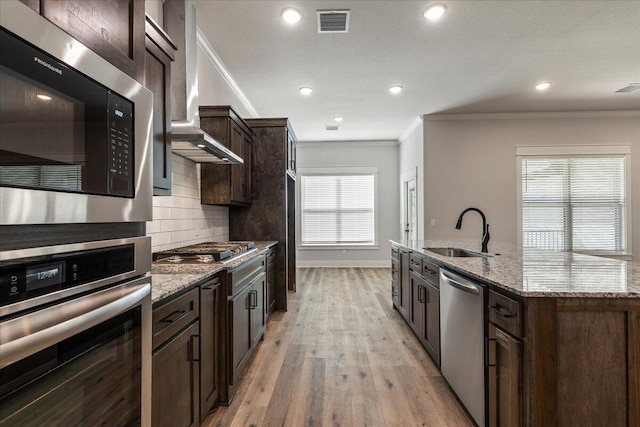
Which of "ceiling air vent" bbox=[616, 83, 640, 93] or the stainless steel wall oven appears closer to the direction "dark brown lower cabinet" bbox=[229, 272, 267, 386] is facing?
the ceiling air vent

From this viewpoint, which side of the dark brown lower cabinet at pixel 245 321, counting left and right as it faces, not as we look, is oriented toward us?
right

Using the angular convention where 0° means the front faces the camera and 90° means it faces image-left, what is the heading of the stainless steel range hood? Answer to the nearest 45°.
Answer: approximately 315°

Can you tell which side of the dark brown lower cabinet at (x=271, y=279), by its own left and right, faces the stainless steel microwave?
right

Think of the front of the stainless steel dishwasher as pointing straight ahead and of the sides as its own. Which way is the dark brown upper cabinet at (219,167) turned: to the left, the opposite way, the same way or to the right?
the opposite way

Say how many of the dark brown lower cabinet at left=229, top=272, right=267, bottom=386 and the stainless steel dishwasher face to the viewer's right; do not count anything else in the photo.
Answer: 1

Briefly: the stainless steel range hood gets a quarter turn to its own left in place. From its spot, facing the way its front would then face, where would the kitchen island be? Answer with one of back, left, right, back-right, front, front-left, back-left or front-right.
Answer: right

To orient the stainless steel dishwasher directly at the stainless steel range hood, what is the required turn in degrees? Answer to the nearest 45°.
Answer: approximately 45° to its right

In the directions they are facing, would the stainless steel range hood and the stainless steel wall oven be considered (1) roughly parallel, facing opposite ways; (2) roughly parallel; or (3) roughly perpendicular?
roughly parallel

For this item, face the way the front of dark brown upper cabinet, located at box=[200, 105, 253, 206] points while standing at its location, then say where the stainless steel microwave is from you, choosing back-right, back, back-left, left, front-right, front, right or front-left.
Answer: right

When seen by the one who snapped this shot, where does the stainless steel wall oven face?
facing the viewer and to the right of the viewer

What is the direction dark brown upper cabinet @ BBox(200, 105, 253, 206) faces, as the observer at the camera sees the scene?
facing to the right of the viewer

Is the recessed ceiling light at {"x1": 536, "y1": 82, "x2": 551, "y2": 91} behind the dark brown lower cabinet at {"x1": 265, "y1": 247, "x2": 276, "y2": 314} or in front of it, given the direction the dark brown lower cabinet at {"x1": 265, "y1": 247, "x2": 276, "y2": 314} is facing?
in front

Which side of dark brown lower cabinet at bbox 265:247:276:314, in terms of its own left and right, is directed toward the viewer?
right

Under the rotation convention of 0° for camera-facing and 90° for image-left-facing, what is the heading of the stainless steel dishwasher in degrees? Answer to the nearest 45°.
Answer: approximately 45°

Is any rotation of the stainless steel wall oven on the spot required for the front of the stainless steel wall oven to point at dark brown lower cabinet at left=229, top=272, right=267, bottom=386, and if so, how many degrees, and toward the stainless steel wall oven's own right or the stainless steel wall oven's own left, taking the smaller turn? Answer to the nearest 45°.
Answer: approximately 90° to the stainless steel wall oven's own left

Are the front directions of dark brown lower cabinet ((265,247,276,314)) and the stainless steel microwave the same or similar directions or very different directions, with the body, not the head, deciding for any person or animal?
same or similar directions
